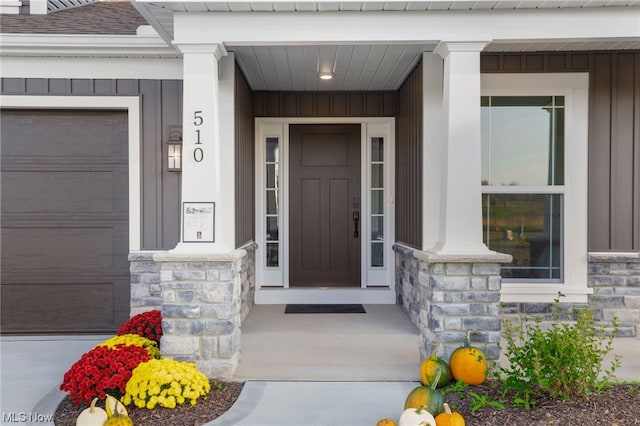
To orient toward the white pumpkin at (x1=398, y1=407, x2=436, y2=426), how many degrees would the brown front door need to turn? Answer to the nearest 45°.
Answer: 0° — it already faces it

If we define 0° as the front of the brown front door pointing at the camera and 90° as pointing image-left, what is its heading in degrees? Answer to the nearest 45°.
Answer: approximately 0°

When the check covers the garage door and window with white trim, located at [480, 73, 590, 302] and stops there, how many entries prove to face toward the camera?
2

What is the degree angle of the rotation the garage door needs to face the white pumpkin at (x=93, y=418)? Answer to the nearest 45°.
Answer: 0° — it already faces it

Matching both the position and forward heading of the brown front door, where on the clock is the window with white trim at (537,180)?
The window with white trim is roughly at 10 o'clock from the brown front door.

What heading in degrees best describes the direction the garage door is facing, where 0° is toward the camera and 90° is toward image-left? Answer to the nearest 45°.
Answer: approximately 0°

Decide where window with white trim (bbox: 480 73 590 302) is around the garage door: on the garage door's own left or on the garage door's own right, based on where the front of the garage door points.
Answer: on the garage door's own left

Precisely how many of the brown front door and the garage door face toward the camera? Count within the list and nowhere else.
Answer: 2

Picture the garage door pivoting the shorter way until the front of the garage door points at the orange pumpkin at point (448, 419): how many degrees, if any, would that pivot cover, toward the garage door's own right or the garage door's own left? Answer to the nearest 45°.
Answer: approximately 45° to the garage door's own left

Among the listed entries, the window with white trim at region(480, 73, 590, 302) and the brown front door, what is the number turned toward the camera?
2

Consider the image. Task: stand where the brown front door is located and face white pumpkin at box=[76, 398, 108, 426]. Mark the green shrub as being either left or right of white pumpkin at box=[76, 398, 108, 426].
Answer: left

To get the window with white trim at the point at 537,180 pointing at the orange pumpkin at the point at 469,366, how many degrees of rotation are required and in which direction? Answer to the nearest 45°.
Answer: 0° — it already faces it

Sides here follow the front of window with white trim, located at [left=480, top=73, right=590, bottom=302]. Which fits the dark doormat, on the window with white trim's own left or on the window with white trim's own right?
on the window with white trim's own right
